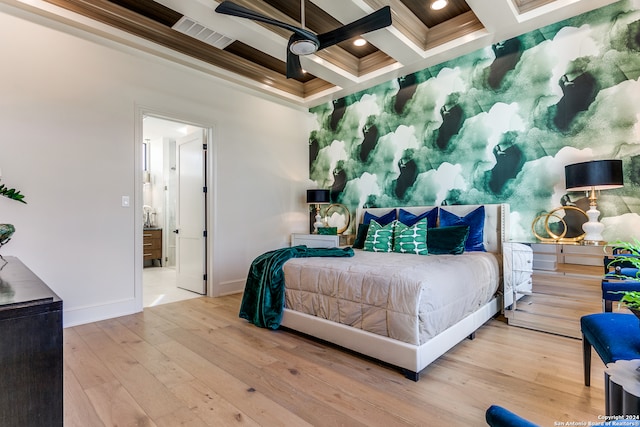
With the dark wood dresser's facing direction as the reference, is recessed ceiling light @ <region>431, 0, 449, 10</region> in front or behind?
in front

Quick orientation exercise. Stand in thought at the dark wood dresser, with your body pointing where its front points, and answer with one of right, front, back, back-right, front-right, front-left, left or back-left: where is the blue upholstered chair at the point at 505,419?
front-right

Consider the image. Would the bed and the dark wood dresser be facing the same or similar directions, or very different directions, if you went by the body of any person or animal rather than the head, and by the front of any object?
very different directions

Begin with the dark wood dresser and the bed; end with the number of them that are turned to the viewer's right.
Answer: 1

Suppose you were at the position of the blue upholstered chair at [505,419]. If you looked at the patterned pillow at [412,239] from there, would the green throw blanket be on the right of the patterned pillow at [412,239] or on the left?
left

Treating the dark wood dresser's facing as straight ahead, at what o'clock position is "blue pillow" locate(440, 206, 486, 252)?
The blue pillow is roughly at 12 o'clock from the dark wood dresser.

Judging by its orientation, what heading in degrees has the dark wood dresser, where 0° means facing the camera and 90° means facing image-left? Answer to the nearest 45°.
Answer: approximately 270°

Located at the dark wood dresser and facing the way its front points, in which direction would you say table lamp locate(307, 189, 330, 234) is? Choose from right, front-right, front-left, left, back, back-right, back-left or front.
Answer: front-left

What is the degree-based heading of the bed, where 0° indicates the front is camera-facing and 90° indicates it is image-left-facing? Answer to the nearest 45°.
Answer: approximately 45°

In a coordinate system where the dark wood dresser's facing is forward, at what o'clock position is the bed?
The bed is roughly at 12 o'clock from the dark wood dresser.

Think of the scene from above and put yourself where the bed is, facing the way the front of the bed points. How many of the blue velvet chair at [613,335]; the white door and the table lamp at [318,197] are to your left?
1

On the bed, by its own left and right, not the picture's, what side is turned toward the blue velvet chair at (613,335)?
left

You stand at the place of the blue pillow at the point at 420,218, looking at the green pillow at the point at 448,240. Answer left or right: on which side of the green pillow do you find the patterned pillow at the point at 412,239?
right

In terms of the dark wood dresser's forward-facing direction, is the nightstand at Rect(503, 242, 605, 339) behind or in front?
in front

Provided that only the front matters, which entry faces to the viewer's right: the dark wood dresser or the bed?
the dark wood dresser

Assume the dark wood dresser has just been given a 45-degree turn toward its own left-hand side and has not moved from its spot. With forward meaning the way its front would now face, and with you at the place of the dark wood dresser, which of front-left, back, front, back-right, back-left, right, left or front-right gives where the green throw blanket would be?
front
